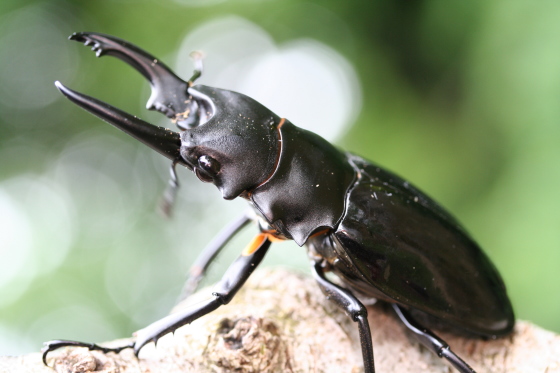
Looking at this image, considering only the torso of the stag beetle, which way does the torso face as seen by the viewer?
to the viewer's left
